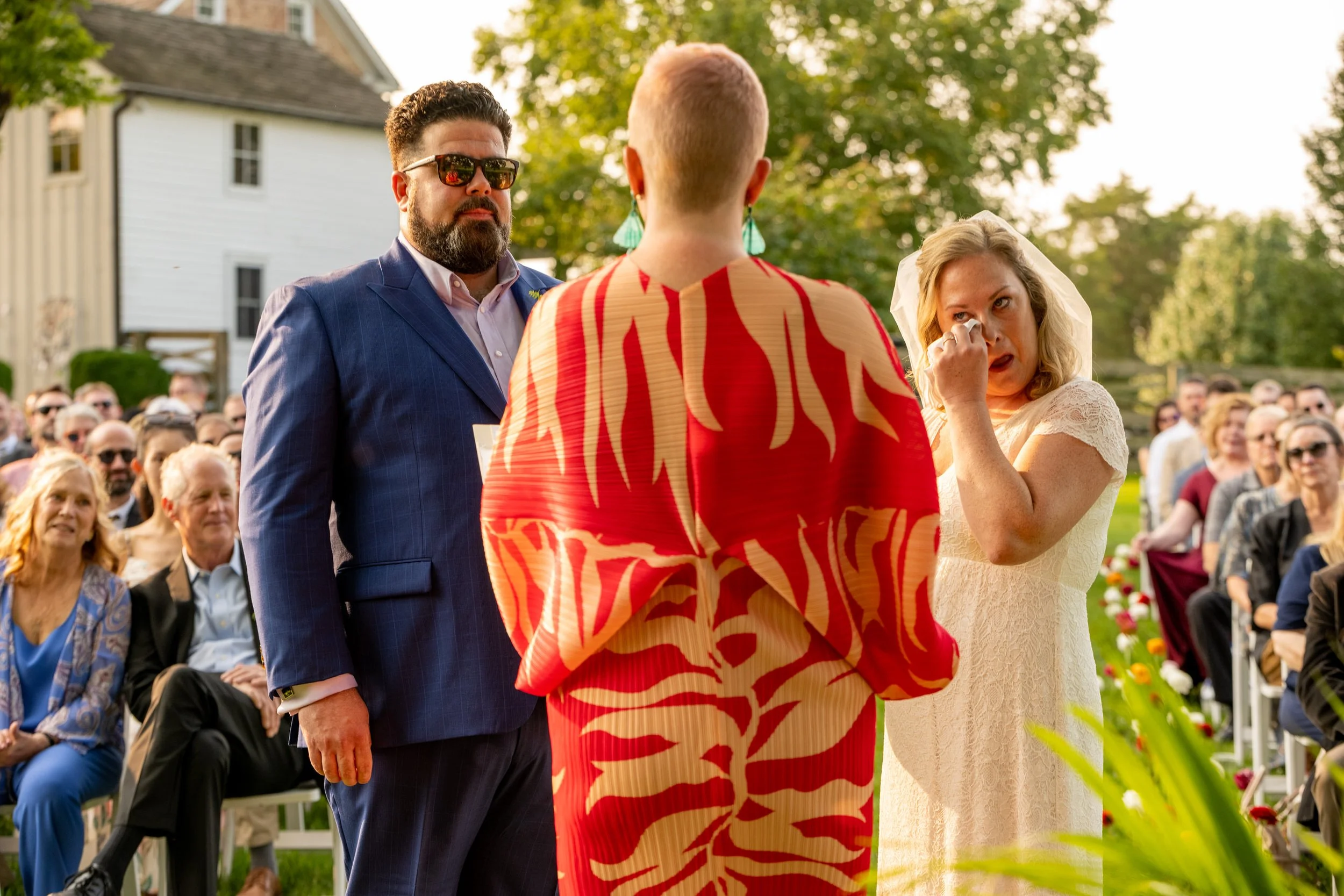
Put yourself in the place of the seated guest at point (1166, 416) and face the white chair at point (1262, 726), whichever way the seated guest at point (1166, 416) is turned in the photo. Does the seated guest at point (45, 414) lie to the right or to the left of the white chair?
right

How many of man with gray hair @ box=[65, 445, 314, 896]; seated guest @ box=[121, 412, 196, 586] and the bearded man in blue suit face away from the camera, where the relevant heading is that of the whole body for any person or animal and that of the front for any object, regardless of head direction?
0

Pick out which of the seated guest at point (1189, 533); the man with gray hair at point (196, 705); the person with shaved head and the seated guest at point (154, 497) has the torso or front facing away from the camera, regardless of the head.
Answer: the person with shaved head

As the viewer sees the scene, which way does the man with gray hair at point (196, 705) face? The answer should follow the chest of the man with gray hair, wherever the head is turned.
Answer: toward the camera

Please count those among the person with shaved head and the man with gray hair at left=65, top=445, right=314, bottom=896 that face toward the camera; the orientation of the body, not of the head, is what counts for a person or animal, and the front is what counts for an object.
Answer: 1

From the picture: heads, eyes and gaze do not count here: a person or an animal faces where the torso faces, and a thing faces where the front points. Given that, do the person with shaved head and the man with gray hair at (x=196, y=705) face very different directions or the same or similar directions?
very different directions

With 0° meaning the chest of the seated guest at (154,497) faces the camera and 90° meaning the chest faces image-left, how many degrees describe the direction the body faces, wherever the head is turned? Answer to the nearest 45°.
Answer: approximately 315°

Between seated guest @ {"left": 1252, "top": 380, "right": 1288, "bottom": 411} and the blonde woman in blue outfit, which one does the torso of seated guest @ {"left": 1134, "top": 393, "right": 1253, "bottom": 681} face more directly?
the blonde woman in blue outfit

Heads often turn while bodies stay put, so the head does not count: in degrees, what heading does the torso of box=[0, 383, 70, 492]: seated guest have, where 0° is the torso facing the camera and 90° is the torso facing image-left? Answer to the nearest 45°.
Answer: approximately 315°

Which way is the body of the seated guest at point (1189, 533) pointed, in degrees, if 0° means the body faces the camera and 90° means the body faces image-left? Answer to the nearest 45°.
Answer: approximately 45°

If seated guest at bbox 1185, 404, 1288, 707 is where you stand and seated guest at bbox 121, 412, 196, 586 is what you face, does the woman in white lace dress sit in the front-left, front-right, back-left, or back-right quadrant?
front-left

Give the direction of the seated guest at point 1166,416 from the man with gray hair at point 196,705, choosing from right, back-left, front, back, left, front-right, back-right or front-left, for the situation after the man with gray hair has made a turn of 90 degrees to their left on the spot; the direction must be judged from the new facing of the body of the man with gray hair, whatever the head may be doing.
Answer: front-left
